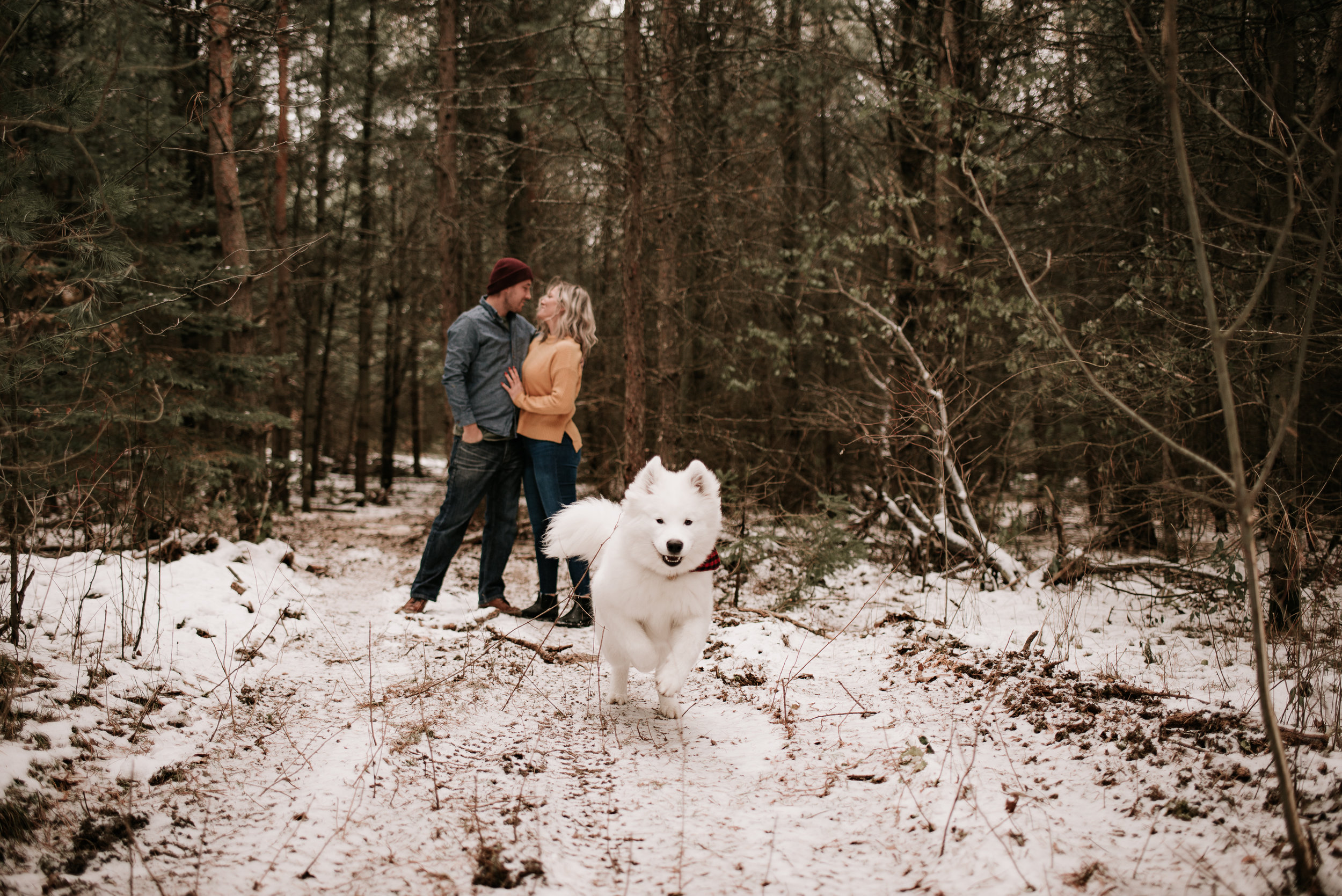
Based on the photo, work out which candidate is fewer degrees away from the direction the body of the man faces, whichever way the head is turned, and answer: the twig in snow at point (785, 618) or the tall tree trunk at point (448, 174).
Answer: the twig in snow

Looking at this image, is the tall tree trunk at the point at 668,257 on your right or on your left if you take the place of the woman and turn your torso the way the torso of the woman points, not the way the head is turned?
on your right

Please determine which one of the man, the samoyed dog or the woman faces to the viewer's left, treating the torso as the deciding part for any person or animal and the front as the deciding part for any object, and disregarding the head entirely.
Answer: the woman

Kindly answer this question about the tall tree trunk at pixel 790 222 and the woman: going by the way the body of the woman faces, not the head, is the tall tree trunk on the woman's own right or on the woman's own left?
on the woman's own right

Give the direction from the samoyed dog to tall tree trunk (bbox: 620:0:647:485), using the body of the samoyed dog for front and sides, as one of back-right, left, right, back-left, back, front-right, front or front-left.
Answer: back

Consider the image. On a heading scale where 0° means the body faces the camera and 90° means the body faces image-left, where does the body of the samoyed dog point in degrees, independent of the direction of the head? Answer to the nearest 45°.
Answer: approximately 0°

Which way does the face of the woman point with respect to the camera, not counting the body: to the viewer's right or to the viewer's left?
to the viewer's left

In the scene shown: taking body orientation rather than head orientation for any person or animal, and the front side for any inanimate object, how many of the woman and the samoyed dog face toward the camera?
1

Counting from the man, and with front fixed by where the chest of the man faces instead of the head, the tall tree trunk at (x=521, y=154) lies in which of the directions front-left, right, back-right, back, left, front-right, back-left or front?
back-left

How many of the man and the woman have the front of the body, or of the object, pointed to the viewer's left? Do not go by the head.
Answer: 1

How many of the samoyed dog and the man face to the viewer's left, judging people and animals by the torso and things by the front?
0

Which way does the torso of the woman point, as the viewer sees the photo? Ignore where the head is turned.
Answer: to the viewer's left

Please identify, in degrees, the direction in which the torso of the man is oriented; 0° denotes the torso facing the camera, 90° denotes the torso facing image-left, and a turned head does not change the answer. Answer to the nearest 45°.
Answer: approximately 315°

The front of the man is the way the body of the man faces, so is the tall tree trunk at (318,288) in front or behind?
behind
